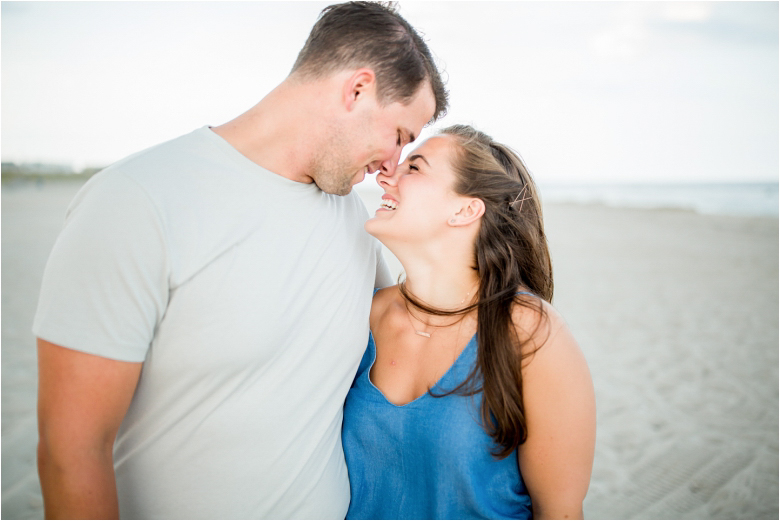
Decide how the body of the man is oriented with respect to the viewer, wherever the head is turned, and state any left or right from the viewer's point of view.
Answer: facing the viewer and to the right of the viewer

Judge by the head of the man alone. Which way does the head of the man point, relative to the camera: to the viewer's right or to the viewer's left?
to the viewer's right

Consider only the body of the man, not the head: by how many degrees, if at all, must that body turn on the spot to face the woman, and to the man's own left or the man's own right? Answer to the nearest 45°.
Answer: approximately 45° to the man's own left

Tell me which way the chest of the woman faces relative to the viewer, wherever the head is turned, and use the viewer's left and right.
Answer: facing the viewer and to the left of the viewer

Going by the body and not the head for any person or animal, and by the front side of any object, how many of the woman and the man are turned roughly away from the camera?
0

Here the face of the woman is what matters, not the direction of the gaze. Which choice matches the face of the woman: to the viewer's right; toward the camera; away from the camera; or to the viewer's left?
to the viewer's left
